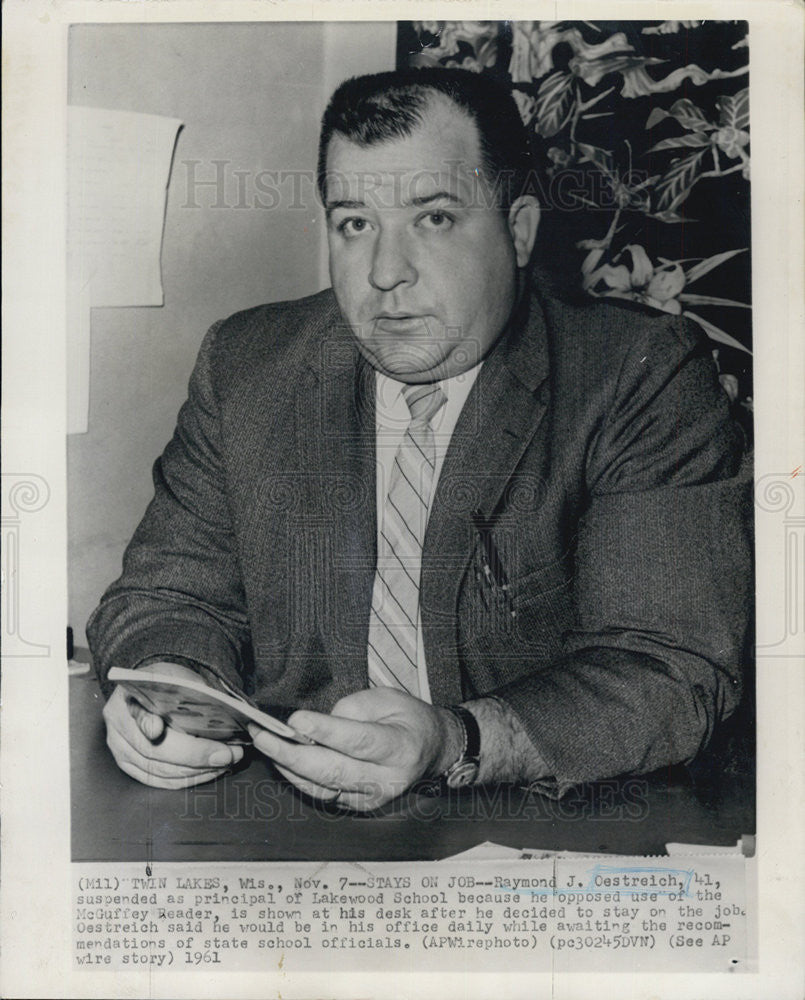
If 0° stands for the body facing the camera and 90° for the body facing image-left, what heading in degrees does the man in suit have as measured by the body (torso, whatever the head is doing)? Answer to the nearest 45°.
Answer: approximately 45°
